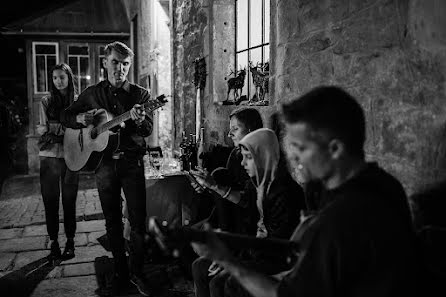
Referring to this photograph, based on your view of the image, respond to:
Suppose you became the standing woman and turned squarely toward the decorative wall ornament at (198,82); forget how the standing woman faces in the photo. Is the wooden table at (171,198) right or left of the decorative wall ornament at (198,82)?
right

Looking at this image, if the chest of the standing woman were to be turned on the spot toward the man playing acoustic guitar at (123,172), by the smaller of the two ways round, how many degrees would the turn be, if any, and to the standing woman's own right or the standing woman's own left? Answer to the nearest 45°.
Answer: approximately 45° to the standing woman's own left

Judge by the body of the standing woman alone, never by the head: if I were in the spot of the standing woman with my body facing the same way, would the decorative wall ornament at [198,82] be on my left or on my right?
on my left

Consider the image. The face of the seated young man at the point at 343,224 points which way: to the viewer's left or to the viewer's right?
to the viewer's left

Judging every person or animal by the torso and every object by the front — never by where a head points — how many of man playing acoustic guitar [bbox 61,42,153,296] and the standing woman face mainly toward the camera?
2

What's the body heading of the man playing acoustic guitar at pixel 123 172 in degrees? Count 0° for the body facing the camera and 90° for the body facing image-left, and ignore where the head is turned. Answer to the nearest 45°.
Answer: approximately 0°

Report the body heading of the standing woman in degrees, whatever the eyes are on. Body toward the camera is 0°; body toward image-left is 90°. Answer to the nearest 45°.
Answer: approximately 0°

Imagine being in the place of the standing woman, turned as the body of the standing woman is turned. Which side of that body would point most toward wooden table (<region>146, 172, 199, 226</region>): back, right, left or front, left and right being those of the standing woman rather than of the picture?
left

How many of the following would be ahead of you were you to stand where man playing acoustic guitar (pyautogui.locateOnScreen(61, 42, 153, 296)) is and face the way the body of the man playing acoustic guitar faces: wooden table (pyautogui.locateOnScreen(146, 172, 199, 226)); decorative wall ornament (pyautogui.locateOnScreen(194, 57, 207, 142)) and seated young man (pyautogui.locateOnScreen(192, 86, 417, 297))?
1

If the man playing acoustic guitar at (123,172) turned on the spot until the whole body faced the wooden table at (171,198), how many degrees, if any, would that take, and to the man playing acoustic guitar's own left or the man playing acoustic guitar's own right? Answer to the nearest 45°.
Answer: approximately 135° to the man playing acoustic guitar's own left
